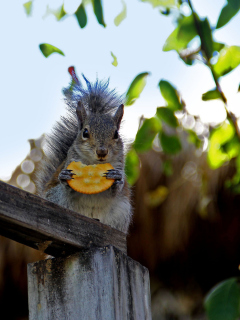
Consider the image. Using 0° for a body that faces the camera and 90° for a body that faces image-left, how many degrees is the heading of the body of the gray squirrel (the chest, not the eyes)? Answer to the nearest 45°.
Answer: approximately 0°

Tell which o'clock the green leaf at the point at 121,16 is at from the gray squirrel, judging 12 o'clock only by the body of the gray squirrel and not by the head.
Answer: The green leaf is roughly at 12 o'clock from the gray squirrel.
